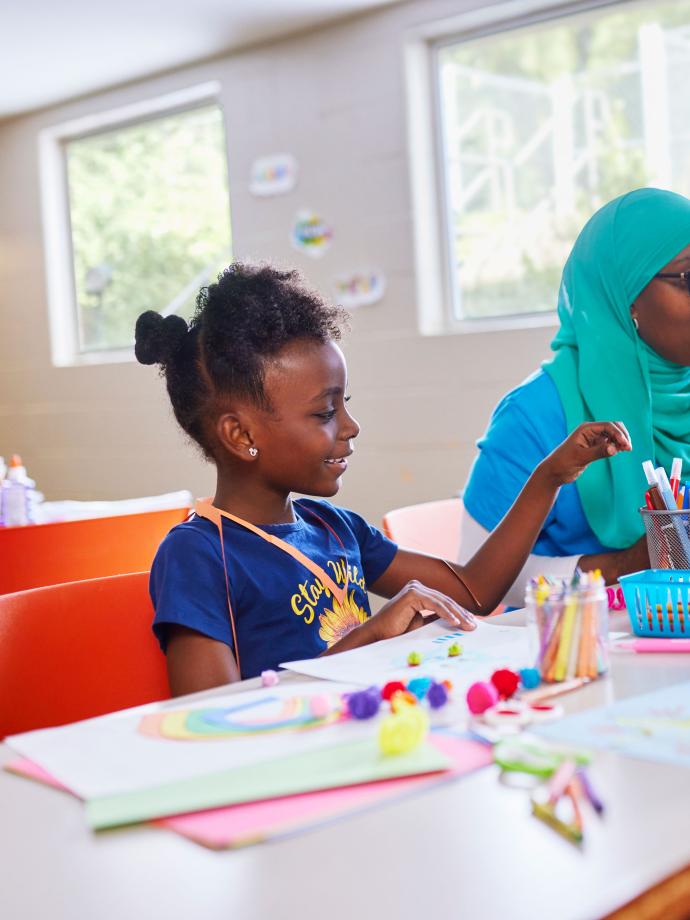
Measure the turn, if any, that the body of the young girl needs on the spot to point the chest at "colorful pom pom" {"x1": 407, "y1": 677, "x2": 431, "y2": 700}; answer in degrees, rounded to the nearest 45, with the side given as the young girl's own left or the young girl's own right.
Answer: approximately 45° to the young girl's own right

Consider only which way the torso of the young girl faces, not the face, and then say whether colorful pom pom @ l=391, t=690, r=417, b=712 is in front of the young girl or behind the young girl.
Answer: in front

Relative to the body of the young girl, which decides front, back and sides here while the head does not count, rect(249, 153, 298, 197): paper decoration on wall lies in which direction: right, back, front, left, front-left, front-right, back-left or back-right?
back-left

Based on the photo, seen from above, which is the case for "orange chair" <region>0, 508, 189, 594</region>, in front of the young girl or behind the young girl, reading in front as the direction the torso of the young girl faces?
behind

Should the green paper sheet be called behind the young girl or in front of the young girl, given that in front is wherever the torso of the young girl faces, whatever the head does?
in front

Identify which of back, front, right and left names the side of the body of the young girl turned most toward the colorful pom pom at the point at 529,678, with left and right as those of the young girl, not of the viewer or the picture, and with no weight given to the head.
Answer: front

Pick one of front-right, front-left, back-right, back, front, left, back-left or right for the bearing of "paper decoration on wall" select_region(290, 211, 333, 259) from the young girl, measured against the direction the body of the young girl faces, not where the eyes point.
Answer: back-left

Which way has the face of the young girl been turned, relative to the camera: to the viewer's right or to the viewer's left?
to the viewer's right

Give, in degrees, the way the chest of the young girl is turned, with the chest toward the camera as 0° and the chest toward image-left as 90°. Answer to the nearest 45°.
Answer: approximately 315°

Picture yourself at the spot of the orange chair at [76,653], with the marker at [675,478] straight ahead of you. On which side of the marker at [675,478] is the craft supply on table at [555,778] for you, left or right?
right

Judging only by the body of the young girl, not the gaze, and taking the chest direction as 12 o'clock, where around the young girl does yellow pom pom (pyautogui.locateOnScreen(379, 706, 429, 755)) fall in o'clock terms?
The yellow pom pom is roughly at 1 o'clock from the young girl.

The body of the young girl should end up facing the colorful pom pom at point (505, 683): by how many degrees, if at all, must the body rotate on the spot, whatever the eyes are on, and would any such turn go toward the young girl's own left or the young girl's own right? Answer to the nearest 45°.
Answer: approximately 45° to the young girl's own right
